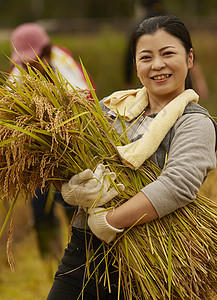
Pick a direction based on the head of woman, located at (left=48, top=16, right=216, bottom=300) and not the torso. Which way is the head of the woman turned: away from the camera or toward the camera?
toward the camera

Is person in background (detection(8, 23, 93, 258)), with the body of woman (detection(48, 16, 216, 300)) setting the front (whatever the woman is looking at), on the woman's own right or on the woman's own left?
on the woman's own right

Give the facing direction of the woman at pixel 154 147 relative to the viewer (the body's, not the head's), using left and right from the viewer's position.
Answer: facing the viewer and to the left of the viewer
